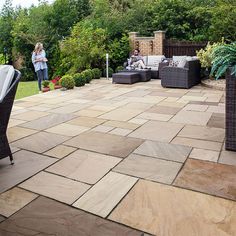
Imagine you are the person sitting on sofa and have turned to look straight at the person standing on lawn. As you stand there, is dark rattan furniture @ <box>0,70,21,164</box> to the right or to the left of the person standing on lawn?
left

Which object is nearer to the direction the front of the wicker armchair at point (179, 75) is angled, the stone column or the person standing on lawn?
the person standing on lawn

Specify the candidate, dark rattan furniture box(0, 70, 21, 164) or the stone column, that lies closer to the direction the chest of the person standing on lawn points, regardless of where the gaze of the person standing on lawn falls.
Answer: the dark rattan furniture

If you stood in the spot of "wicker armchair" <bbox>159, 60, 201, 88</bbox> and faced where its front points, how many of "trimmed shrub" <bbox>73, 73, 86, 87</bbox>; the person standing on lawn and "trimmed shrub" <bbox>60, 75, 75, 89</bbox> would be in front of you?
3

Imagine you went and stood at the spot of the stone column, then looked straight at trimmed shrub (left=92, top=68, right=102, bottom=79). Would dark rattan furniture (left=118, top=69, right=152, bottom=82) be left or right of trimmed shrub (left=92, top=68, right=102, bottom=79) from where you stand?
left

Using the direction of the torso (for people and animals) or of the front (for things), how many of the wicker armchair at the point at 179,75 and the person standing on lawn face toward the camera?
1

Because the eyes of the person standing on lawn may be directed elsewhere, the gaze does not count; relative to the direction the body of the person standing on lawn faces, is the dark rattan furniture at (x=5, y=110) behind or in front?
in front

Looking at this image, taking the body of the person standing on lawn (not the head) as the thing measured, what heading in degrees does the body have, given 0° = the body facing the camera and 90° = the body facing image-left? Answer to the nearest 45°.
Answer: approximately 0°

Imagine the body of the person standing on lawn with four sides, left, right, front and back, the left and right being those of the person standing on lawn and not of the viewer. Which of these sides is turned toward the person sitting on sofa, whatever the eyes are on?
left

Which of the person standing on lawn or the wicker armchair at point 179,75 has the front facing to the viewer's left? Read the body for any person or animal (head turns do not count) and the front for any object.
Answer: the wicker armchair

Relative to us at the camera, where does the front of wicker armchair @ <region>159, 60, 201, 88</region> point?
facing to the left of the viewer
